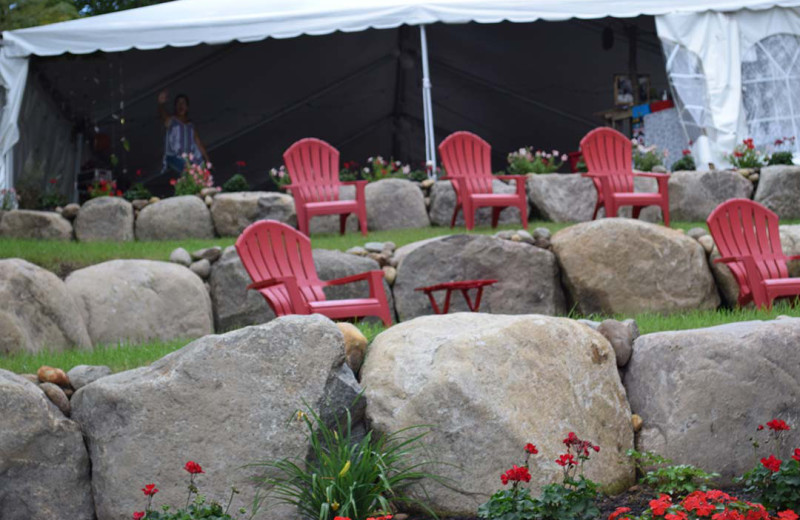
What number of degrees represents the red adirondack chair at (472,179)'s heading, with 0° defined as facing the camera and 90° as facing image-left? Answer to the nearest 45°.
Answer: approximately 315°

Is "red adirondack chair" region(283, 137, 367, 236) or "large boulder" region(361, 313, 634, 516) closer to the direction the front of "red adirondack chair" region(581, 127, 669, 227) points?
the large boulder

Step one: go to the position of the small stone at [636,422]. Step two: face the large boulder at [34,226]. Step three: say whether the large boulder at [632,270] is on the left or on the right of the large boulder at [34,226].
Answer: right

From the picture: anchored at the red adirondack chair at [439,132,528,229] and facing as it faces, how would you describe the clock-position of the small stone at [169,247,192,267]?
The small stone is roughly at 3 o'clock from the red adirondack chair.

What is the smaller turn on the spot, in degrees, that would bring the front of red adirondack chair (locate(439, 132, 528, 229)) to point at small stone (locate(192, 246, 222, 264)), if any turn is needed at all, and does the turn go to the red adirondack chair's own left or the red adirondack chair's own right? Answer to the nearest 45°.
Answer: approximately 90° to the red adirondack chair's own right

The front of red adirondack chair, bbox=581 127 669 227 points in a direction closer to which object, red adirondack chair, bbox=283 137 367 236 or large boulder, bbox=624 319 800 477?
the large boulder

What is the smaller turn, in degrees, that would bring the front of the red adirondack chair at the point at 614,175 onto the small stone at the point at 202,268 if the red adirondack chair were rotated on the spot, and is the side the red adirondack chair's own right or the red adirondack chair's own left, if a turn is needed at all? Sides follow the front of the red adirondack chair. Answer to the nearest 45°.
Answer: approximately 90° to the red adirondack chair's own right

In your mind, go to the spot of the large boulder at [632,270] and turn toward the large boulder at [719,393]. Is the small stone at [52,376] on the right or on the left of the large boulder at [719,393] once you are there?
right

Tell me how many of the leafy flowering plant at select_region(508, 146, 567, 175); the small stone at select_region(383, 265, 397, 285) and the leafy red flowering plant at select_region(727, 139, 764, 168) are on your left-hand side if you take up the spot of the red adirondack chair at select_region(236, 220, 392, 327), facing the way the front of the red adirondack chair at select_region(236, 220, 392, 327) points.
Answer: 3

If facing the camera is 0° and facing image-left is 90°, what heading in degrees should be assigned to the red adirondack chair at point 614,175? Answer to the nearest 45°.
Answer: approximately 315°

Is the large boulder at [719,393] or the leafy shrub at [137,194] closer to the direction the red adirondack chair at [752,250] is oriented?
the large boulder

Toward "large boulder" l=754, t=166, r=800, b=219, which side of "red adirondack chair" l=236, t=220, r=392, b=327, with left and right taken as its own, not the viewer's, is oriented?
left

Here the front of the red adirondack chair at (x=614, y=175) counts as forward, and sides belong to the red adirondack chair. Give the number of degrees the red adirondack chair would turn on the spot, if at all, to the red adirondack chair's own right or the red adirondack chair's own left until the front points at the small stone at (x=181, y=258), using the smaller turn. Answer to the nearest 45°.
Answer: approximately 90° to the red adirondack chair's own right
